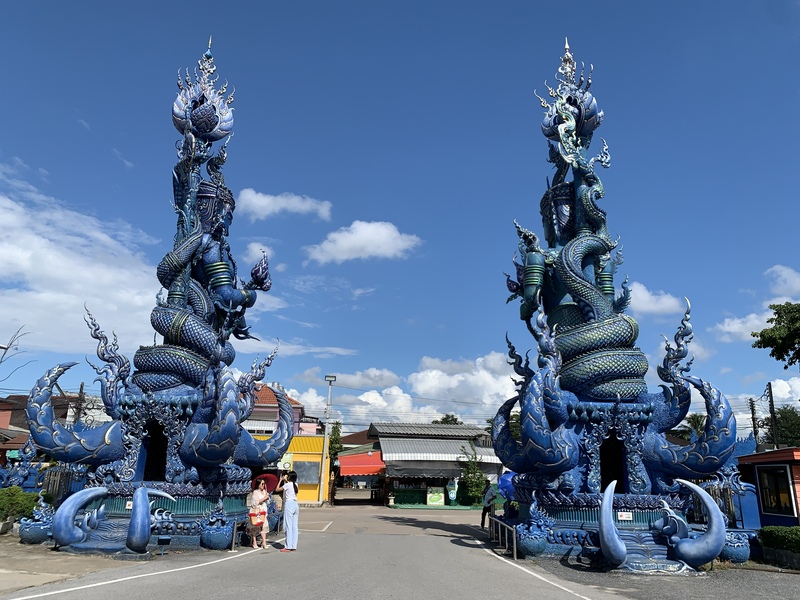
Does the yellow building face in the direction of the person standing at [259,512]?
yes

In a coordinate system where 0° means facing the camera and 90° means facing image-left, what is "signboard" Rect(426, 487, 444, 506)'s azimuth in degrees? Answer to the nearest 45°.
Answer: approximately 0°

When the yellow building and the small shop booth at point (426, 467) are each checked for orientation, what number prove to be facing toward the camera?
2

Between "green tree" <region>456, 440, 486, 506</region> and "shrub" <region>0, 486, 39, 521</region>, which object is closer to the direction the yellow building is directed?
the shrub

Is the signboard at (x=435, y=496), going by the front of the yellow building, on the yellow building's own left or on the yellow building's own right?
on the yellow building's own left

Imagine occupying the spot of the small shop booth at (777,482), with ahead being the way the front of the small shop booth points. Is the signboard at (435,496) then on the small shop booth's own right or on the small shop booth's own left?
on the small shop booth's own right

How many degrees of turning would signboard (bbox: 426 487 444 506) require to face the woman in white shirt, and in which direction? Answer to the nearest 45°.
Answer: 0° — it already faces them

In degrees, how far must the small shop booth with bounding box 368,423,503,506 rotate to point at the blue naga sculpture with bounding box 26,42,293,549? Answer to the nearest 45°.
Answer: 0° — it already faces it
